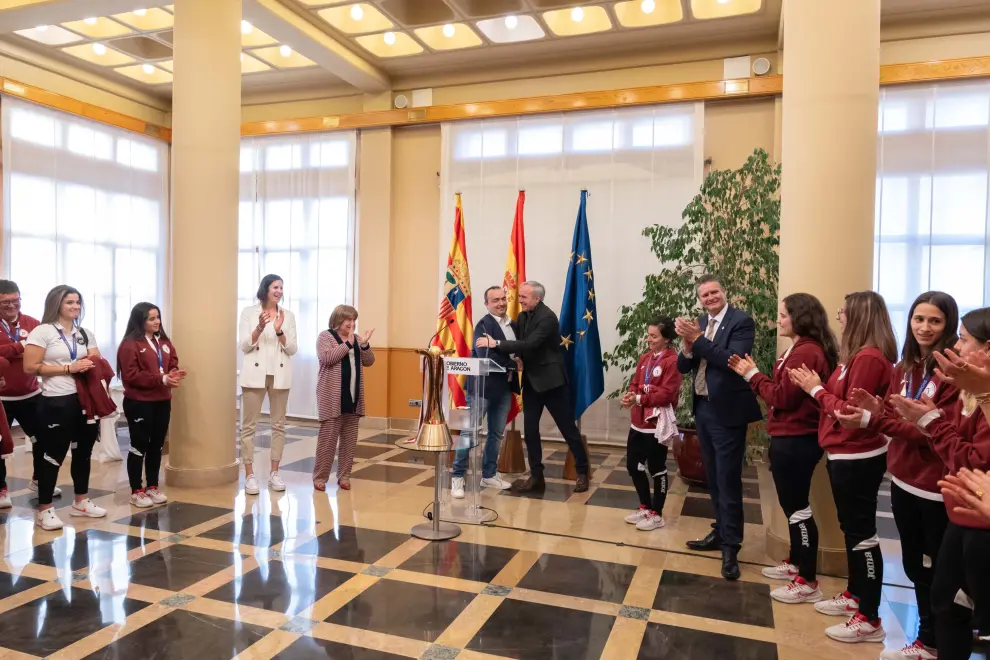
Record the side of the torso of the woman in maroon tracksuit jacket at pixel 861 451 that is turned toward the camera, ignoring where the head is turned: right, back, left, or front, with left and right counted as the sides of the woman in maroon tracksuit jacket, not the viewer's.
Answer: left

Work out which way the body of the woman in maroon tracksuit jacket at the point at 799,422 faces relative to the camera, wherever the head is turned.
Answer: to the viewer's left

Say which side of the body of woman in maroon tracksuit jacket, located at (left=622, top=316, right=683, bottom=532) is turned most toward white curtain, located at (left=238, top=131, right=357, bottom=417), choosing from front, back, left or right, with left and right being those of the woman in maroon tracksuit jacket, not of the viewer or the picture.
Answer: right

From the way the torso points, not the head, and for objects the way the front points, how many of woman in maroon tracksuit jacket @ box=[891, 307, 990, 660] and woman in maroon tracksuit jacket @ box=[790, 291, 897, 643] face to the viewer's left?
2

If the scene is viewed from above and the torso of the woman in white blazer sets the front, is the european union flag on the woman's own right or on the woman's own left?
on the woman's own left

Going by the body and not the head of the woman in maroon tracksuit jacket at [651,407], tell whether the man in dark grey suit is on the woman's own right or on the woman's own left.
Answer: on the woman's own right

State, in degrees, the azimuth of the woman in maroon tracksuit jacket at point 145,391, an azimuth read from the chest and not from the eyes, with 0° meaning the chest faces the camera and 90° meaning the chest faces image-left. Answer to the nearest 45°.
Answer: approximately 315°

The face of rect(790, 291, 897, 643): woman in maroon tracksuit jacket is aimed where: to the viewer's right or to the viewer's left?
to the viewer's left

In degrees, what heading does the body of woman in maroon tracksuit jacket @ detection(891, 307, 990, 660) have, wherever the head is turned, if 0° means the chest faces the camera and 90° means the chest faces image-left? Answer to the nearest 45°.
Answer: approximately 90°

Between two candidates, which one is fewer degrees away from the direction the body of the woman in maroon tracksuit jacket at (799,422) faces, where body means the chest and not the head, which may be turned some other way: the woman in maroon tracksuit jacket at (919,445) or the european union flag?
the european union flag

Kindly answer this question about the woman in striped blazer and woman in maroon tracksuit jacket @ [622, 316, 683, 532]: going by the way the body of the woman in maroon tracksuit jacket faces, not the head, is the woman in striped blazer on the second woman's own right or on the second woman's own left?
on the second woman's own right

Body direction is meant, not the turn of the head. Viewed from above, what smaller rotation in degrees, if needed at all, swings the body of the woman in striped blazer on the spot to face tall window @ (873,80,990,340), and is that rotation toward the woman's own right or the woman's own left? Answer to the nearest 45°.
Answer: approximately 45° to the woman's own left
